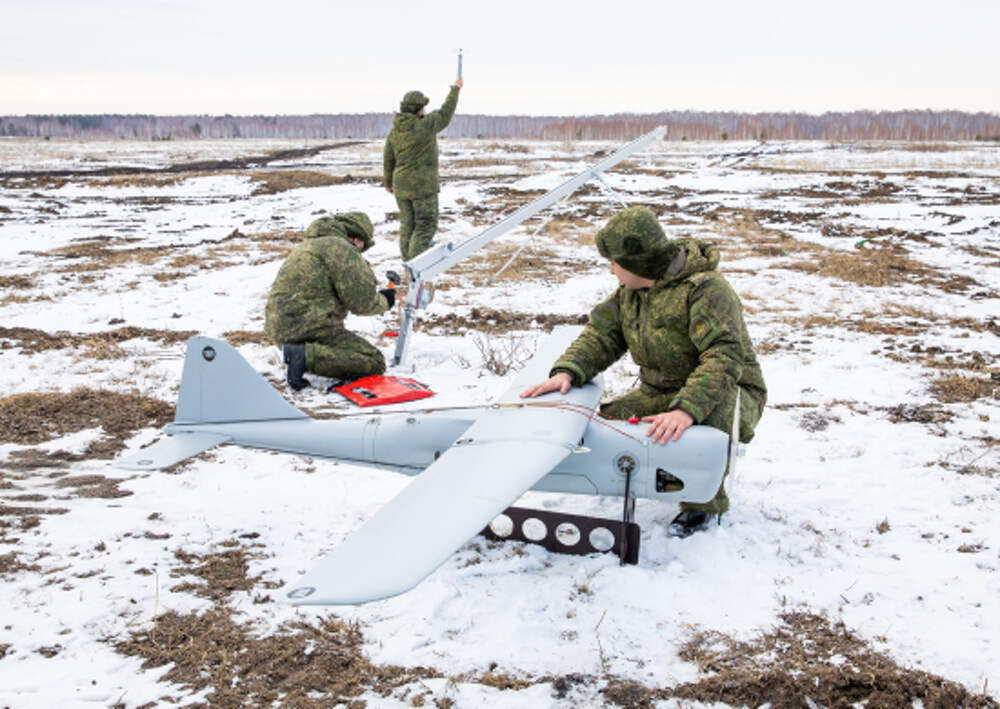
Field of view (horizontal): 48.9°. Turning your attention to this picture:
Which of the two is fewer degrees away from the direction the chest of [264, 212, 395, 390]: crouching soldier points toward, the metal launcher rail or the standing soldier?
the metal launcher rail

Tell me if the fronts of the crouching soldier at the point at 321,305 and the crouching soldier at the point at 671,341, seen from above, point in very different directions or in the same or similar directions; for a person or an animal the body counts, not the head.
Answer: very different directions

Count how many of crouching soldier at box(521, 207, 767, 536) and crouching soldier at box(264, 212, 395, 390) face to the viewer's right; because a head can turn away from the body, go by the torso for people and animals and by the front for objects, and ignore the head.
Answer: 1

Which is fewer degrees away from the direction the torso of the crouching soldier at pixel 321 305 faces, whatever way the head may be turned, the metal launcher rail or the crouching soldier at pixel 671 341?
the metal launcher rail

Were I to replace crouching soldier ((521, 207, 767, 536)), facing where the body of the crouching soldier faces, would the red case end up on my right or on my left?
on my right

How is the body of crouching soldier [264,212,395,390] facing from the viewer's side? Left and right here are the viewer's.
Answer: facing to the right of the viewer

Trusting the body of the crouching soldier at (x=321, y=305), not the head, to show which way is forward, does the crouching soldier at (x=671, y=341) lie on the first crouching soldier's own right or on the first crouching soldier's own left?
on the first crouching soldier's own right
